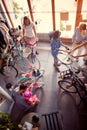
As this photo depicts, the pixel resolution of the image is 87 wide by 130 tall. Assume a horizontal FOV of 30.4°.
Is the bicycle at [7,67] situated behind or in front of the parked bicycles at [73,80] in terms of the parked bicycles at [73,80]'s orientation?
in front

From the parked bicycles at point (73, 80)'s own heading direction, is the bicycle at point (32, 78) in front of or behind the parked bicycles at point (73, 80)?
in front
